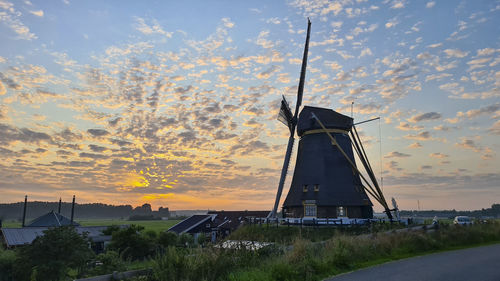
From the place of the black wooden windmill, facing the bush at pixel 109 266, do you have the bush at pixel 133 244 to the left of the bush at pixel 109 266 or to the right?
right

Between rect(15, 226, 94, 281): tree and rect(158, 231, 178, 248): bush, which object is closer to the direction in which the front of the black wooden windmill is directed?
the bush

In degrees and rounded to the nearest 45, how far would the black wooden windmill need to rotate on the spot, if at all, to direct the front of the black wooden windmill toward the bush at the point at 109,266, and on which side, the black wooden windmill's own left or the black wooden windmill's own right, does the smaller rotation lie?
approximately 45° to the black wooden windmill's own left

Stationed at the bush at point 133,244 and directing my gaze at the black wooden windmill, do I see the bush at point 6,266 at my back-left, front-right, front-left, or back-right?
back-right

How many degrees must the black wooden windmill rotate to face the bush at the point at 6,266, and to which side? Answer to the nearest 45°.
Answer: approximately 45° to its left

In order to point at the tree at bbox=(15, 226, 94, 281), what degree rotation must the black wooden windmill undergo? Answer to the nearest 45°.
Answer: approximately 45° to its left

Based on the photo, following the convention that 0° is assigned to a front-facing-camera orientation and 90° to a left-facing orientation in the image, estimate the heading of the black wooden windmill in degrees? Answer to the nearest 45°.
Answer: approximately 90°
